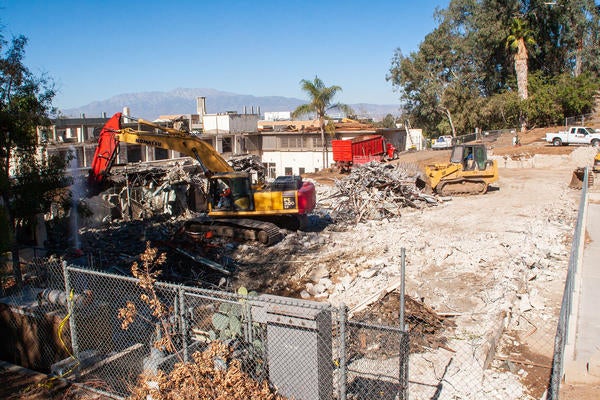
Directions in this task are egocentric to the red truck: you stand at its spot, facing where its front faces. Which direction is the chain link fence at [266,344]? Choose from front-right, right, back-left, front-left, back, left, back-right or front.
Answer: back-right

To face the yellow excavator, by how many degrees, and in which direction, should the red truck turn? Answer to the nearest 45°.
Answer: approximately 135° to its right

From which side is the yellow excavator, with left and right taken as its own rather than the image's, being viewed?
left

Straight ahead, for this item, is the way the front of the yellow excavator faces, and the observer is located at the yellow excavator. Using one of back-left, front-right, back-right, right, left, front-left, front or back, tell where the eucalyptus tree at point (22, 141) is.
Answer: front-left

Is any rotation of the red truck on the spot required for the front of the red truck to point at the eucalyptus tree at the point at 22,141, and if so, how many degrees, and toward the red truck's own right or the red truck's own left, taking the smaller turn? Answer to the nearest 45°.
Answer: approximately 135° to the red truck's own right

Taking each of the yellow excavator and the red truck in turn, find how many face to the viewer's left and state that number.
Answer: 1

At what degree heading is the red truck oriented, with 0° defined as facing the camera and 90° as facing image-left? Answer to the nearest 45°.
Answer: approximately 225°

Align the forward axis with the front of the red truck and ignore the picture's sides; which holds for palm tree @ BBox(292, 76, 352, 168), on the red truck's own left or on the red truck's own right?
on the red truck's own left

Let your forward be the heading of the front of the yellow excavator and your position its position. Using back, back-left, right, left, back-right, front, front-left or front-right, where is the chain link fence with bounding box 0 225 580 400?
left

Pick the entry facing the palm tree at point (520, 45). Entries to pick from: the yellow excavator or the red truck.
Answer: the red truck
